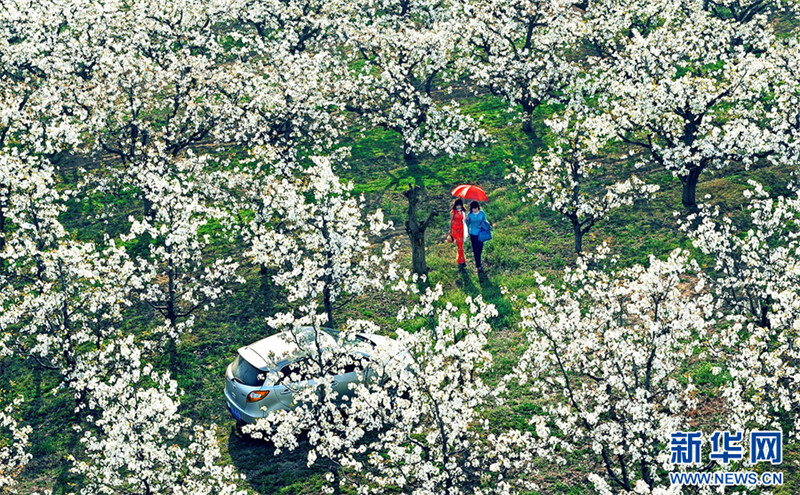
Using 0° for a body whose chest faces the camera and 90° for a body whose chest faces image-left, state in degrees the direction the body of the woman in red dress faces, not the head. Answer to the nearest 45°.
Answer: approximately 0°

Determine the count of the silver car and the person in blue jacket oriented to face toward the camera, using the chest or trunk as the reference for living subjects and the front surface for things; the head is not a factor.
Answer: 1

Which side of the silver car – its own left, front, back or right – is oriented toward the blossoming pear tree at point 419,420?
right

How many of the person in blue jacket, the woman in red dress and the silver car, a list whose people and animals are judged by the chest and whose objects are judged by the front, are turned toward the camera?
2

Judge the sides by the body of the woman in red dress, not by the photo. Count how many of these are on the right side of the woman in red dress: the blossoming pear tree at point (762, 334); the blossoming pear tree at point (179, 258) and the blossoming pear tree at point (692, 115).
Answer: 1

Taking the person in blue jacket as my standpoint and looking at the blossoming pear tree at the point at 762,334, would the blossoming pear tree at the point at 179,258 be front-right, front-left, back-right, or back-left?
back-right

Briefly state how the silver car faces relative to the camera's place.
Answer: facing away from the viewer and to the right of the viewer
